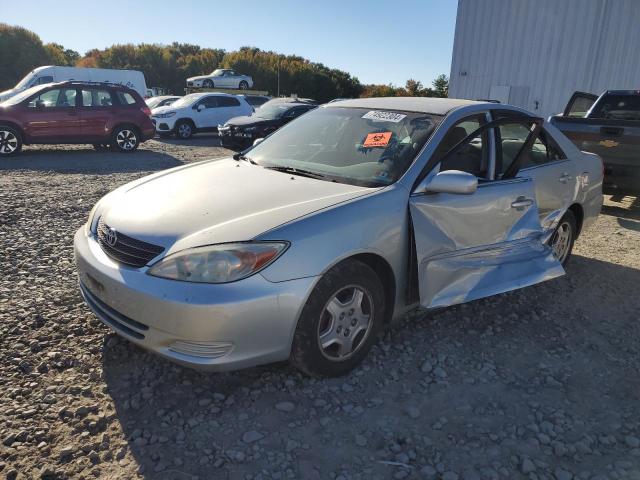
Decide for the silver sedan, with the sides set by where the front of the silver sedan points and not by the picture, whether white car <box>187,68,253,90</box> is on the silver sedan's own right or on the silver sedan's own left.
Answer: on the silver sedan's own right

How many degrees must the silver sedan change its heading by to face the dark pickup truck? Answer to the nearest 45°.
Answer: approximately 180°

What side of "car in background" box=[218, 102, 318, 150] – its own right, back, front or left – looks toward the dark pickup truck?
left

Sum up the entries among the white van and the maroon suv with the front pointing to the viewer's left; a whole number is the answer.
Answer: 2

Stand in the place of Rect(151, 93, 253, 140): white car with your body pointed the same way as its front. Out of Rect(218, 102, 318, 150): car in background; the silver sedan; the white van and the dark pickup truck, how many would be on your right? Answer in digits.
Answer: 1

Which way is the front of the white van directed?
to the viewer's left

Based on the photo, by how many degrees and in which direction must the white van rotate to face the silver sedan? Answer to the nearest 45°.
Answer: approximately 90° to its left

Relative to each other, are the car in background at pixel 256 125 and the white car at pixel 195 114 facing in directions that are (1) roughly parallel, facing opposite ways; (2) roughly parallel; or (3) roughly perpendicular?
roughly parallel

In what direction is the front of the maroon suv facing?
to the viewer's left

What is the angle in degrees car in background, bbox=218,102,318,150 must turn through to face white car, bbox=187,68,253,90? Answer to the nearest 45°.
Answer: approximately 135° to its right

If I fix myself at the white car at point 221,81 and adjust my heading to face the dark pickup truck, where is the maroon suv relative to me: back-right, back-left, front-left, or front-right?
front-right

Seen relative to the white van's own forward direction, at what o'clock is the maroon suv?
The maroon suv is roughly at 9 o'clock from the white van.

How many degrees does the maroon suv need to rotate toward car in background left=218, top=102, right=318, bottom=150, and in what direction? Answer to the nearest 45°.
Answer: approximately 180°

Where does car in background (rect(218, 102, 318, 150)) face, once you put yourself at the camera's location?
facing the viewer and to the left of the viewer

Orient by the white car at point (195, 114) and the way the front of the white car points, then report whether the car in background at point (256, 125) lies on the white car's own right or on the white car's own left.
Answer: on the white car's own left
